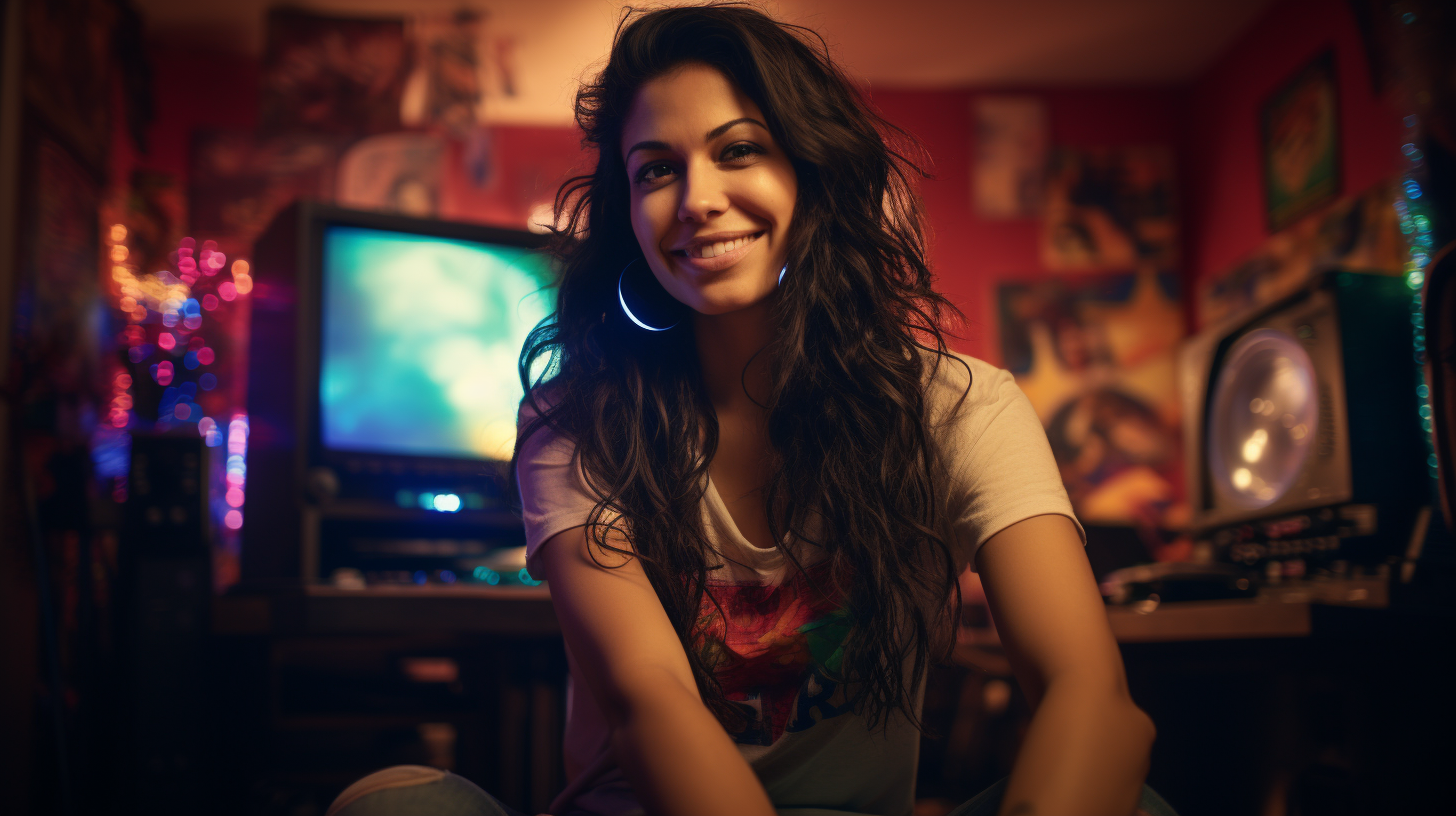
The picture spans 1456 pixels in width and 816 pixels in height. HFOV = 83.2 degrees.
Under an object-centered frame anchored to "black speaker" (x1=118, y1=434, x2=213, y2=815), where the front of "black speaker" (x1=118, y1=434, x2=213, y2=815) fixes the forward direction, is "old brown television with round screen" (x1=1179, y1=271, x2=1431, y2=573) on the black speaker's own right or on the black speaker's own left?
on the black speaker's own left

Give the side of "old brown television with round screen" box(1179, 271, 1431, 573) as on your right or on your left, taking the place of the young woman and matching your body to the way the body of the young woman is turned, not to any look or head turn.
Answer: on your left

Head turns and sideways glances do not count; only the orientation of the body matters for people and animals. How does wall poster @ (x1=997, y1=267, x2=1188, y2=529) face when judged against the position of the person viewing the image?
facing the viewer

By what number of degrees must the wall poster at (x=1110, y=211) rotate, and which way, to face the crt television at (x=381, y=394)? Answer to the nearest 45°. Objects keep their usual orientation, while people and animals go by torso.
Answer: approximately 45° to its right

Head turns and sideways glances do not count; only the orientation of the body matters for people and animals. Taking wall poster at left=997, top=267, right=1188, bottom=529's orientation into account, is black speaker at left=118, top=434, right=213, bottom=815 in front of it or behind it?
in front

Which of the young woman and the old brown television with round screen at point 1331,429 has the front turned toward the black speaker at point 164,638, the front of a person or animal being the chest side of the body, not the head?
the old brown television with round screen at point 1331,429

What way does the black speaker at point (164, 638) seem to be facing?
toward the camera

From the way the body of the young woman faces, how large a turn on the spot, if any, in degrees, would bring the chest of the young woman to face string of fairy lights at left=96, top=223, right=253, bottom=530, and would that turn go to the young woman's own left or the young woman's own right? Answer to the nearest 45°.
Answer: approximately 135° to the young woman's own right

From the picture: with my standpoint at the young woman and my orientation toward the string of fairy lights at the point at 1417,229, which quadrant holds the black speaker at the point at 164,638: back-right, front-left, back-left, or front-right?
back-left

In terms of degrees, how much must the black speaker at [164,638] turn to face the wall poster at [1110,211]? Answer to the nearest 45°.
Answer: approximately 90° to its left

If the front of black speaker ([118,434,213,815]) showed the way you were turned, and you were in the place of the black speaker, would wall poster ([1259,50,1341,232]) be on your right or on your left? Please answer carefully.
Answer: on your left

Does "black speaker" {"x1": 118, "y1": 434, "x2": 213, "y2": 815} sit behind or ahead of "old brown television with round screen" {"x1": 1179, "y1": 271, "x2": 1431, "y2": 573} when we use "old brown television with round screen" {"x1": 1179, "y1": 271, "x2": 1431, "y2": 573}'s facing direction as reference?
ahead

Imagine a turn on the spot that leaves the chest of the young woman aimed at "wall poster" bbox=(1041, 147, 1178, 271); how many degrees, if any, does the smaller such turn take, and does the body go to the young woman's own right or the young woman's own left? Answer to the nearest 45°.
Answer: approximately 135° to the young woman's own left

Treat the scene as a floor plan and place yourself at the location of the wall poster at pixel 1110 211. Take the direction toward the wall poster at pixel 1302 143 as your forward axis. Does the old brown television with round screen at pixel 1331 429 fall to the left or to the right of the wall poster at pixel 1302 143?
right

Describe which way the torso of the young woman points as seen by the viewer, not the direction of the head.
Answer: toward the camera

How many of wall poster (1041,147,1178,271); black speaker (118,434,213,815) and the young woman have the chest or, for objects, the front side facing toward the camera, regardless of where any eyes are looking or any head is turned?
3
